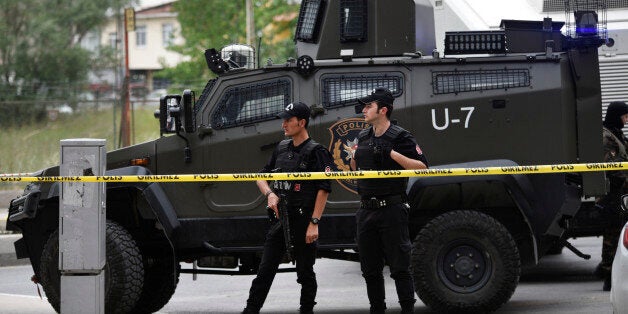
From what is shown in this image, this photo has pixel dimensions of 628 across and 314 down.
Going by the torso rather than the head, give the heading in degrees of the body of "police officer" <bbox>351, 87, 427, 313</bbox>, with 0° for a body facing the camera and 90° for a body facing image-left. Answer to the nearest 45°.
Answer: approximately 45°

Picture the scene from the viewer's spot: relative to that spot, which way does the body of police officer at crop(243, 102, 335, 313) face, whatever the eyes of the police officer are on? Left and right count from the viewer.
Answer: facing the viewer and to the left of the viewer

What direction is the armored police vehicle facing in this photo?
to the viewer's left

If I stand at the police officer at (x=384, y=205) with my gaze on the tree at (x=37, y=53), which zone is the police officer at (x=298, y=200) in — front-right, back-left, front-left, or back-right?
front-left

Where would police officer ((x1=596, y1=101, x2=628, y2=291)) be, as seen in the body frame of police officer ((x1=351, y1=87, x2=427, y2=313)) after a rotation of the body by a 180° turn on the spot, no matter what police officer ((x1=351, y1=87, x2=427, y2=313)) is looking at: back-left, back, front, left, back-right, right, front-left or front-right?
front

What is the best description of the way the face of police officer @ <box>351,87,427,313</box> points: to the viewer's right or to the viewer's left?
to the viewer's left

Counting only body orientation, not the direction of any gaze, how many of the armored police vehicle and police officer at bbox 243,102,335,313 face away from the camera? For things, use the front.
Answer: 0

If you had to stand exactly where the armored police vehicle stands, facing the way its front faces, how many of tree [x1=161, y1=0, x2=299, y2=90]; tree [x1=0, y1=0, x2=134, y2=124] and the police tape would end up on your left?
1

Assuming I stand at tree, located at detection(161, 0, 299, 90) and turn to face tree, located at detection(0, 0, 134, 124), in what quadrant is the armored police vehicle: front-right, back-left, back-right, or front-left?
back-left

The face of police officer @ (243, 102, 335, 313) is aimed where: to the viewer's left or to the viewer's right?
to the viewer's left

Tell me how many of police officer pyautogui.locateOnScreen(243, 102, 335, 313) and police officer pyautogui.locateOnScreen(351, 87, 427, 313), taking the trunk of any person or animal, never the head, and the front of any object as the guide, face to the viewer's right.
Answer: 0

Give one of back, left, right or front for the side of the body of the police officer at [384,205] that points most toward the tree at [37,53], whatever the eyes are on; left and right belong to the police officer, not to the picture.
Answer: right
